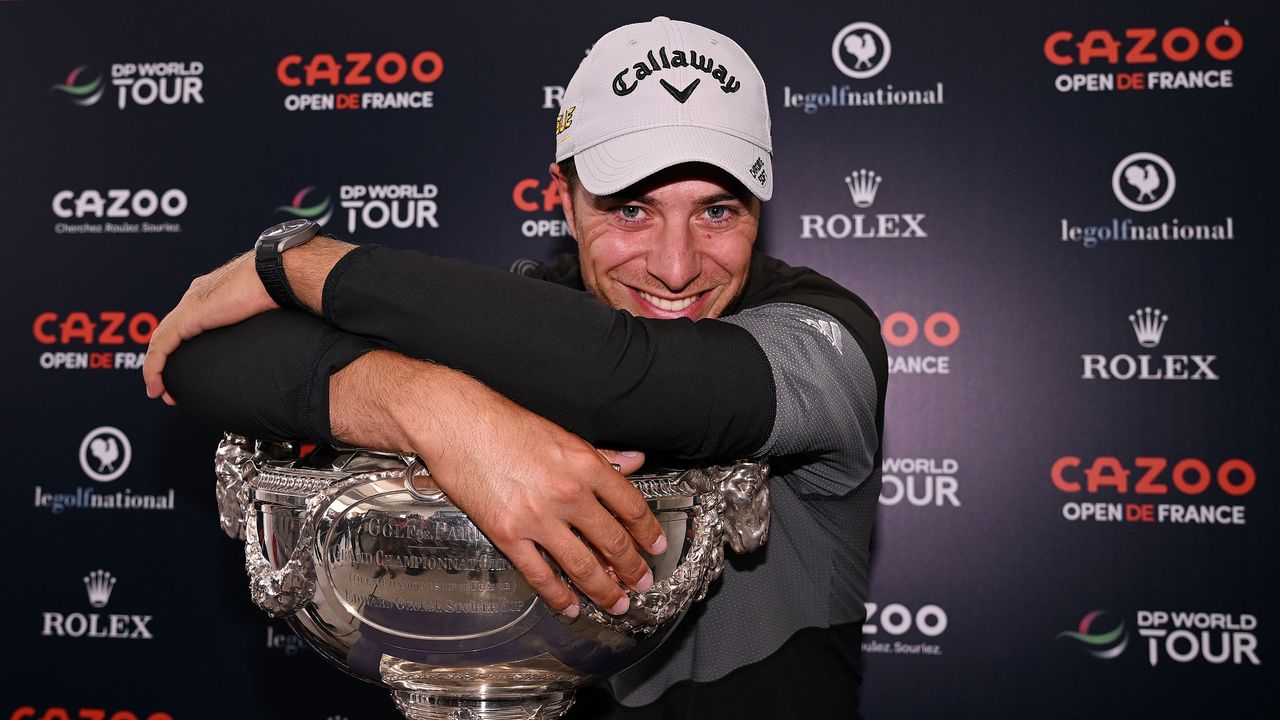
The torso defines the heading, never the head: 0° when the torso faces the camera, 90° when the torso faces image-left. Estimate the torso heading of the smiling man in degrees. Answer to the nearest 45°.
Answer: approximately 45°
